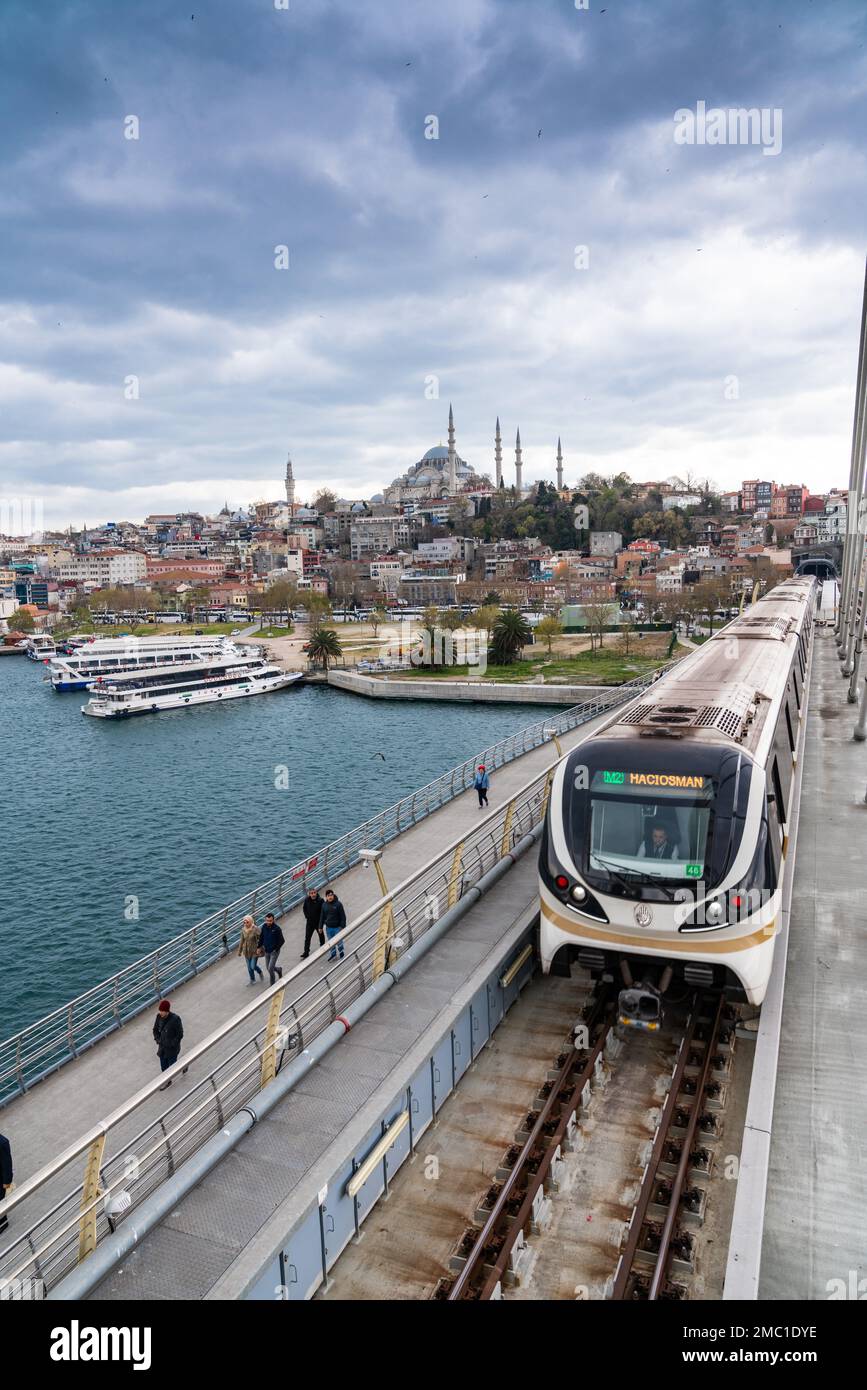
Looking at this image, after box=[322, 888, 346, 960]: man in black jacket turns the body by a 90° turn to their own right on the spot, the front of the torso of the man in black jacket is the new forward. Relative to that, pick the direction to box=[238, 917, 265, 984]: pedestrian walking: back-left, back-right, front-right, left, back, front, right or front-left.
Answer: front-left

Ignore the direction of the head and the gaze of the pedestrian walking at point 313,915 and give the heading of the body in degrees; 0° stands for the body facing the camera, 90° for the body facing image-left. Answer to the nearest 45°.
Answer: approximately 45°

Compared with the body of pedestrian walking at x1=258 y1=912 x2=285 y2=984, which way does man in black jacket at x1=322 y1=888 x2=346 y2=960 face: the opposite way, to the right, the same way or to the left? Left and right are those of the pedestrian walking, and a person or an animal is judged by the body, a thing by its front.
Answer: the same way

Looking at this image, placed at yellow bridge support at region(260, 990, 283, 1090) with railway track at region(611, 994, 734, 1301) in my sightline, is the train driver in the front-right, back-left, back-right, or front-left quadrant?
front-left

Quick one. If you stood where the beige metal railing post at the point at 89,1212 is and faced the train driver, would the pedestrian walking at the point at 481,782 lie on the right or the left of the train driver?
left

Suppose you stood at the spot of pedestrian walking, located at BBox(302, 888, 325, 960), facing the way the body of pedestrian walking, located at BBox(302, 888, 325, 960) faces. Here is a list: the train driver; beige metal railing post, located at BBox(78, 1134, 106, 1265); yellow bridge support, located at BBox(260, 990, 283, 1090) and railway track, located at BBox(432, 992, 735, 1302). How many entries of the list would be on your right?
0

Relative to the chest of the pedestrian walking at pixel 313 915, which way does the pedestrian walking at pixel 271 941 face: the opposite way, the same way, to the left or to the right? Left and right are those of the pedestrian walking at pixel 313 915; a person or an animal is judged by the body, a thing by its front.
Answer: the same way

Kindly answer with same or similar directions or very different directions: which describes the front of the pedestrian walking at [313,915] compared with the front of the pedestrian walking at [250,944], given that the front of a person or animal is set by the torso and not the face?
same or similar directions

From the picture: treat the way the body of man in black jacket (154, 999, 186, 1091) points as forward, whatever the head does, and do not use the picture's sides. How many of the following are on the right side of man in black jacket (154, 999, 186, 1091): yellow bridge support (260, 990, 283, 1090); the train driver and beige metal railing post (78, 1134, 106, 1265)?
0

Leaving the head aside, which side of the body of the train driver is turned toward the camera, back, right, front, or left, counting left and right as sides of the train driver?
front

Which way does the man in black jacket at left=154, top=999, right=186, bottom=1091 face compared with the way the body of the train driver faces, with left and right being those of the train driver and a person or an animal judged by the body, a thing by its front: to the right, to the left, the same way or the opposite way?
the same way

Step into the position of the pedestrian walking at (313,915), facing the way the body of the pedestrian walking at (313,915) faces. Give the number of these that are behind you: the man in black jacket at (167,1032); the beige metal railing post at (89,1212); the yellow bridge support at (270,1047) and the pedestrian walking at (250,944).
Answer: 0

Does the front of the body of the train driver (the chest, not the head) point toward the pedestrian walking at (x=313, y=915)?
no

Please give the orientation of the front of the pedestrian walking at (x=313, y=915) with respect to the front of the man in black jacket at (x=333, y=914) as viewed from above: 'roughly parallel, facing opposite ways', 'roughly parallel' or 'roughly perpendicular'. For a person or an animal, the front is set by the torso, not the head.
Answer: roughly parallel

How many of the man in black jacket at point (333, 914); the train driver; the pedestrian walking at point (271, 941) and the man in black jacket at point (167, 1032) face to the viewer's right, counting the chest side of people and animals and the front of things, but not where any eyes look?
0

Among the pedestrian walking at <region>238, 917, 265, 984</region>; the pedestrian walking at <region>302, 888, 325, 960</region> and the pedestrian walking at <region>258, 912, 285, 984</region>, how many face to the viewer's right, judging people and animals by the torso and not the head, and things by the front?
0

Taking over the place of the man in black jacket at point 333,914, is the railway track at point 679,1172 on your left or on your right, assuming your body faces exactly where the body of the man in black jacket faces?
on your left

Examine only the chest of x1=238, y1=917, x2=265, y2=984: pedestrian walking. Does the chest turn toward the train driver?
no
